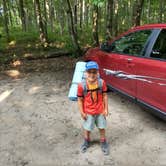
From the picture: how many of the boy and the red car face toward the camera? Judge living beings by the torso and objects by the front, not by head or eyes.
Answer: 1

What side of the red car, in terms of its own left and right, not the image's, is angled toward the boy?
left

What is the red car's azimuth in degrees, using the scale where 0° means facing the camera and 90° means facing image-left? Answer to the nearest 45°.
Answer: approximately 135°

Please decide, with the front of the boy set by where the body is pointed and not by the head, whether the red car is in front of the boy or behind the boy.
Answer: behind

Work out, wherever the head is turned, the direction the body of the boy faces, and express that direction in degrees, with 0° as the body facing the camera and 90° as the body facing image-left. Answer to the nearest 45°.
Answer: approximately 0°
